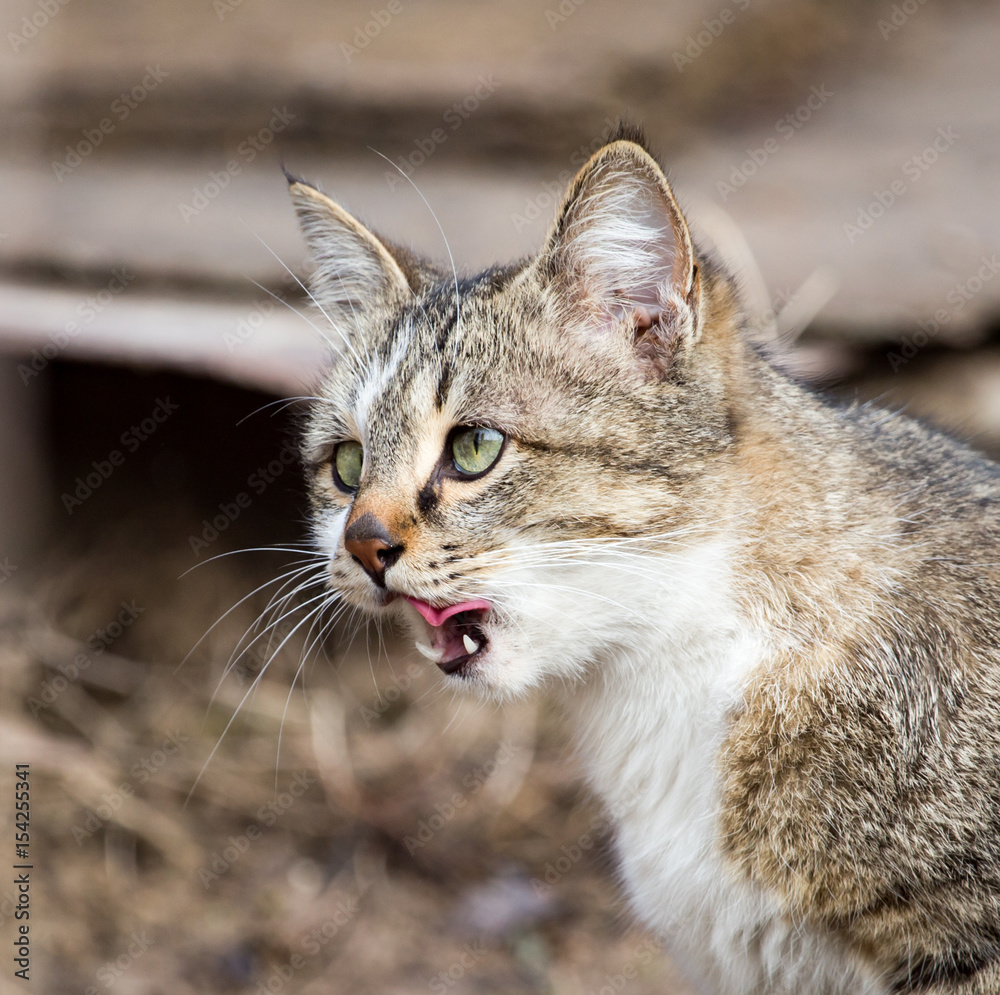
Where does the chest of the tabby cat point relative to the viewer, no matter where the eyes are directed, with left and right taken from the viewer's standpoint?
facing the viewer and to the left of the viewer
